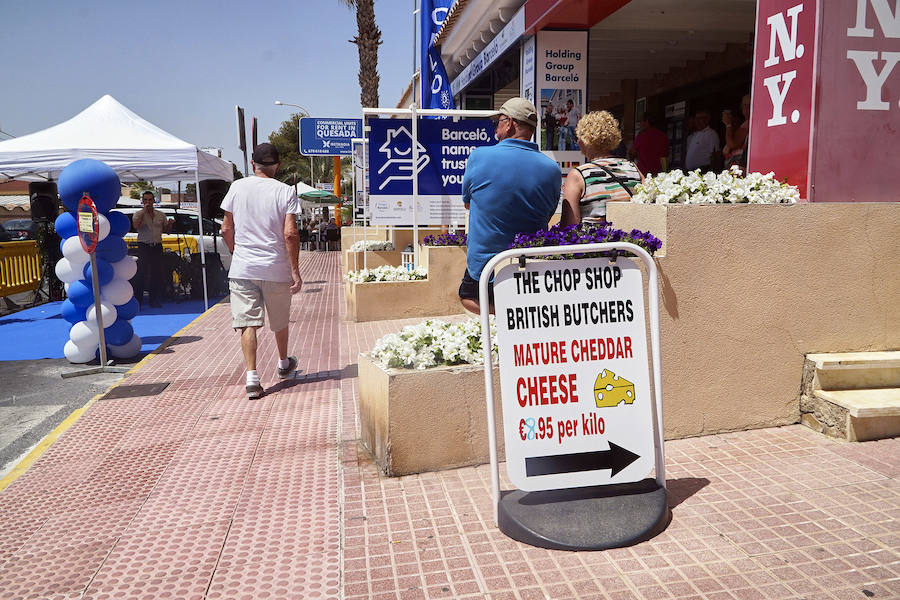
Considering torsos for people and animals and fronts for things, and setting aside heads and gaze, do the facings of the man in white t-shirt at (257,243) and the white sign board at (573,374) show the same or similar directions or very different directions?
very different directions

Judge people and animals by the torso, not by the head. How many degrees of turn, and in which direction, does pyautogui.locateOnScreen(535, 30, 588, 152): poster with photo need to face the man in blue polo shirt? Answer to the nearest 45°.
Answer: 0° — it already faces them

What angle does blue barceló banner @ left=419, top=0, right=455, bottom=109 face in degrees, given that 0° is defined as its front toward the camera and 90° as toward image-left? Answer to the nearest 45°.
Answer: approximately 0°

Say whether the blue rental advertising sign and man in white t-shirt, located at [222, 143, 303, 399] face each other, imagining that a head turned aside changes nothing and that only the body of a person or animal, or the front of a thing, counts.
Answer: yes

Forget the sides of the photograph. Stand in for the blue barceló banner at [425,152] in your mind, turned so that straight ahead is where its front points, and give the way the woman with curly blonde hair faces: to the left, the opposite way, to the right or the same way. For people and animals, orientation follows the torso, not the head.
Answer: the opposite way

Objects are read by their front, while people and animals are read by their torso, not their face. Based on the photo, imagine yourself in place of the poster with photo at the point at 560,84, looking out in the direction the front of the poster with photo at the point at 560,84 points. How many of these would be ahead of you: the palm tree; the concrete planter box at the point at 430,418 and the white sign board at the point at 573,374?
2

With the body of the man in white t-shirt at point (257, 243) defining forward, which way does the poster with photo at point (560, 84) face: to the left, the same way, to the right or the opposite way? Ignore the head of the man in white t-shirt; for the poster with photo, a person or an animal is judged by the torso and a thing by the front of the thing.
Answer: the opposite way

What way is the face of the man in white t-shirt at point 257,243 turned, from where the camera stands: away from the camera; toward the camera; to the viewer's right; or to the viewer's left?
away from the camera

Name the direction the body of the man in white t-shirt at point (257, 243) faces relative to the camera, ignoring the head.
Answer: away from the camera

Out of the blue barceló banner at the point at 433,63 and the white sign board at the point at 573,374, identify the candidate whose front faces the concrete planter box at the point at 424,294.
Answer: the blue barceló banner

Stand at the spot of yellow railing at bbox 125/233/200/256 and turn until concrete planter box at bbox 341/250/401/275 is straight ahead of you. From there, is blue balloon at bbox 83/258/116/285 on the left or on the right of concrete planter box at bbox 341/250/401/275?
right
